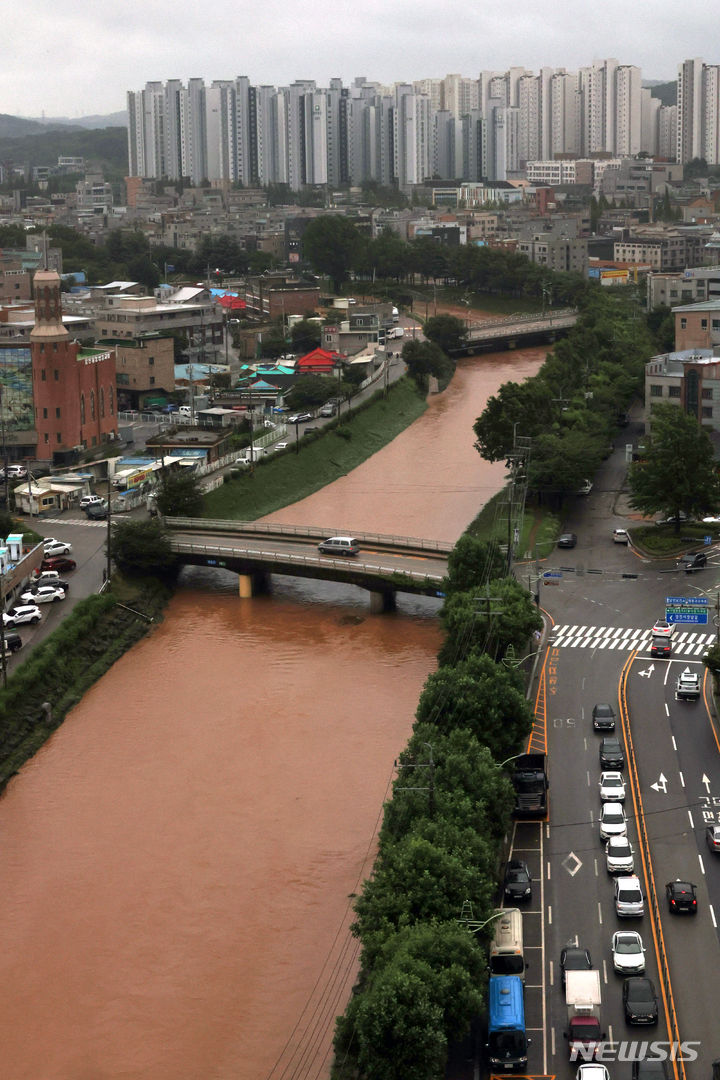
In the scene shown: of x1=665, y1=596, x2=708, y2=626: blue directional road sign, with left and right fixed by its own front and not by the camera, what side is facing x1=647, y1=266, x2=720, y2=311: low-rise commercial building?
back

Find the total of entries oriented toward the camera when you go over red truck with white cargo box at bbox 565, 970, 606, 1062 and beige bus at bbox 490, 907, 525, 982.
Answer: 2

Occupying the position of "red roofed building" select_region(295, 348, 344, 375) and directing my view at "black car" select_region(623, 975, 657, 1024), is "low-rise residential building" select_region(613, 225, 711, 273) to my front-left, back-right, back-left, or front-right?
back-left

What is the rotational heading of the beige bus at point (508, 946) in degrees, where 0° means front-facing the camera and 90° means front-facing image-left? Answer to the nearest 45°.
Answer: approximately 0°

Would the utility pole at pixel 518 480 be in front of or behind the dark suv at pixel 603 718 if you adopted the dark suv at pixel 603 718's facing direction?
behind

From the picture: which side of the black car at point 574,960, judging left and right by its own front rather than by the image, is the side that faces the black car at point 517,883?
back

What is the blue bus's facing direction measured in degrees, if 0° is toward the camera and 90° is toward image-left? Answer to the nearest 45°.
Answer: approximately 0°
